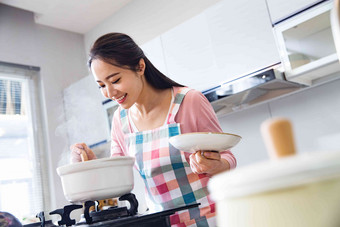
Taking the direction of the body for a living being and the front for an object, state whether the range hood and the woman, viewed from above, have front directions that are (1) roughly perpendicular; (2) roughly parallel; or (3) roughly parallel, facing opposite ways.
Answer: roughly parallel

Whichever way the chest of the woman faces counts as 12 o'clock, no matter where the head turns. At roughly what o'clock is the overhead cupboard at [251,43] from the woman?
The overhead cupboard is roughly at 6 o'clock from the woman.

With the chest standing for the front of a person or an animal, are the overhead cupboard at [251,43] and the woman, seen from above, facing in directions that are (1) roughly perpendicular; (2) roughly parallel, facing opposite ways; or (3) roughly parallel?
roughly parallel

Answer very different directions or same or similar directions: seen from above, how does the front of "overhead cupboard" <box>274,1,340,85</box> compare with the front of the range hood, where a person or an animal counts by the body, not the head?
same or similar directions

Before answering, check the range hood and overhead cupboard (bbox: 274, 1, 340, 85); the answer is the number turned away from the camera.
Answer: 0

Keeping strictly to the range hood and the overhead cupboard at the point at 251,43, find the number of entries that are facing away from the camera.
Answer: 0

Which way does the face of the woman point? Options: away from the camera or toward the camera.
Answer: toward the camera

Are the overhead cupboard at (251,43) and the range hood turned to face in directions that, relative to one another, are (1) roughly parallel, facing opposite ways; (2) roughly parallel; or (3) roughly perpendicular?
roughly parallel

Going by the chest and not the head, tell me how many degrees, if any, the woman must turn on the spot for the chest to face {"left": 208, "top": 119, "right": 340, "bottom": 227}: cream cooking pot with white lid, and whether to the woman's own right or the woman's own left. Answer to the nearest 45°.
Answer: approximately 45° to the woman's own left

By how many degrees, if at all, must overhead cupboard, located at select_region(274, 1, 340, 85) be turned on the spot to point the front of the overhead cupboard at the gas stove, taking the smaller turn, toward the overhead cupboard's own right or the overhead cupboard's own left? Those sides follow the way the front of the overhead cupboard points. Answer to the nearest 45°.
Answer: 0° — it already faces it

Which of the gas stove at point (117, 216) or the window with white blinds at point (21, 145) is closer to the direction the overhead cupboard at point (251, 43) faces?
the gas stove

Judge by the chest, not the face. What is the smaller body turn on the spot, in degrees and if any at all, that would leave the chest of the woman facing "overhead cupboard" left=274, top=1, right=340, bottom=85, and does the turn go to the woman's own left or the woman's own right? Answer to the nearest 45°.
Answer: approximately 180°

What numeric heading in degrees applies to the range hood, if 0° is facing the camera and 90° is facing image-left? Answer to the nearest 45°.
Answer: approximately 45°

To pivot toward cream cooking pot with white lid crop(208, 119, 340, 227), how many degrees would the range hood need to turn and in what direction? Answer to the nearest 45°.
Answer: approximately 45° to its left

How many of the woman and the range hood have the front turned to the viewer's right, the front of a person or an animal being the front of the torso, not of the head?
0
